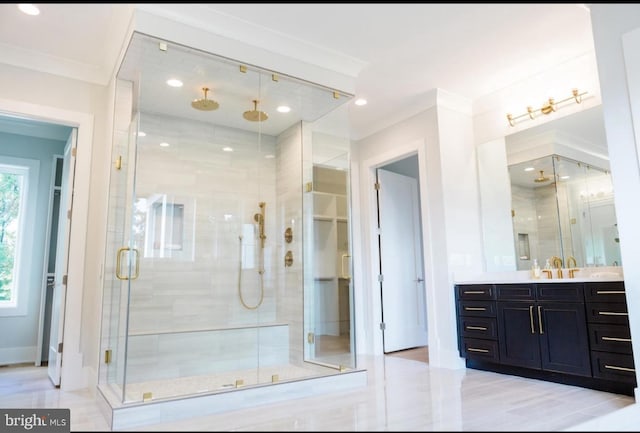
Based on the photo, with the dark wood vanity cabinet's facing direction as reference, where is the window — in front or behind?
in front

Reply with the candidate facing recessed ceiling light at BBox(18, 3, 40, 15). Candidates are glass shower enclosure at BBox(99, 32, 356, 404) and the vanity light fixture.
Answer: the vanity light fixture

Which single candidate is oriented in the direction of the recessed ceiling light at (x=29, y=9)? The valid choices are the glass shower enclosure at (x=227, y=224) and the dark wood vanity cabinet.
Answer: the dark wood vanity cabinet

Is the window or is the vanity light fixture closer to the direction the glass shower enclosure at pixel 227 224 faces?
the vanity light fixture

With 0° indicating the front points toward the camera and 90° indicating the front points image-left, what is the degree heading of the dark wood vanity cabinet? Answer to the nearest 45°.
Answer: approximately 45°

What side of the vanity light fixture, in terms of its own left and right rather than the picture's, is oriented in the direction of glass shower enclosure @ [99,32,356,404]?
front

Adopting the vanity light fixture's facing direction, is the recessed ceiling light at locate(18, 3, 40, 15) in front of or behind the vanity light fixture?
in front

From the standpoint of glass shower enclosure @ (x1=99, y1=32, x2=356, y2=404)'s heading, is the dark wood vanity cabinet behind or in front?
in front

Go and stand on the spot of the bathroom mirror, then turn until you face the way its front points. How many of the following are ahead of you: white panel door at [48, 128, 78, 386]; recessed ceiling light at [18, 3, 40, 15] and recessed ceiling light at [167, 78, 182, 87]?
3

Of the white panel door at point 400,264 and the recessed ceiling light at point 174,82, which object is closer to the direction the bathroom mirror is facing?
the recessed ceiling light

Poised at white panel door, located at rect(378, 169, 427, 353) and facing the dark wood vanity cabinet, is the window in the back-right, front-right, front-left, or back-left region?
back-right

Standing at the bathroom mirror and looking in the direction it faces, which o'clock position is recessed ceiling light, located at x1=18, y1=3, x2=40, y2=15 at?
The recessed ceiling light is roughly at 12 o'clock from the bathroom mirror.
